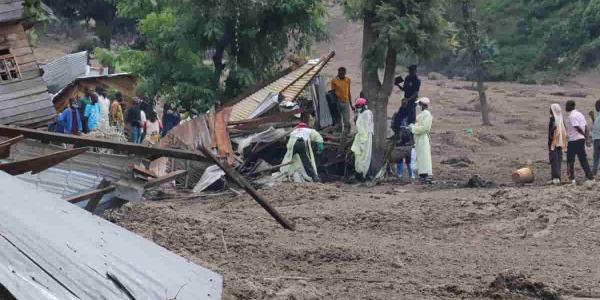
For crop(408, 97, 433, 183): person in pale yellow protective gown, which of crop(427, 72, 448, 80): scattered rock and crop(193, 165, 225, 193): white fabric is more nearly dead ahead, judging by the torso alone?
the white fabric

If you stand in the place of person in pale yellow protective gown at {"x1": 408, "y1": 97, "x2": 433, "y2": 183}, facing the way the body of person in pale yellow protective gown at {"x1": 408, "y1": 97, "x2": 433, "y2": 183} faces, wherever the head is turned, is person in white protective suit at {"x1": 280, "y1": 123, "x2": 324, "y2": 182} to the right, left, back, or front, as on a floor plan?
front

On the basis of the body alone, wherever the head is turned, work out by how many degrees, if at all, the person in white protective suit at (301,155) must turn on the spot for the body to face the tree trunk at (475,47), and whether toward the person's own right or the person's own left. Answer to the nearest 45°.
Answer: approximately 45° to the person's own right

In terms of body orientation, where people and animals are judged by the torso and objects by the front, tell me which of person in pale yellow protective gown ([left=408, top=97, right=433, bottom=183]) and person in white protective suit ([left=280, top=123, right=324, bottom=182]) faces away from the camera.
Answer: person in white protective suit ([left=280, top=123, right=324, bottom=182])

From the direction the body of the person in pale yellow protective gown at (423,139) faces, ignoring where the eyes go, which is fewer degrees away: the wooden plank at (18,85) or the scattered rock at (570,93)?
the wooden plank

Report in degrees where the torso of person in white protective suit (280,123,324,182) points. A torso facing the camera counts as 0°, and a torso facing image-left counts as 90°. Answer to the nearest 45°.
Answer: approximately 180°

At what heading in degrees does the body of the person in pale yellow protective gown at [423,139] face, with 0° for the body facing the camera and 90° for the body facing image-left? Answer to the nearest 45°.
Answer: approximately 90°
